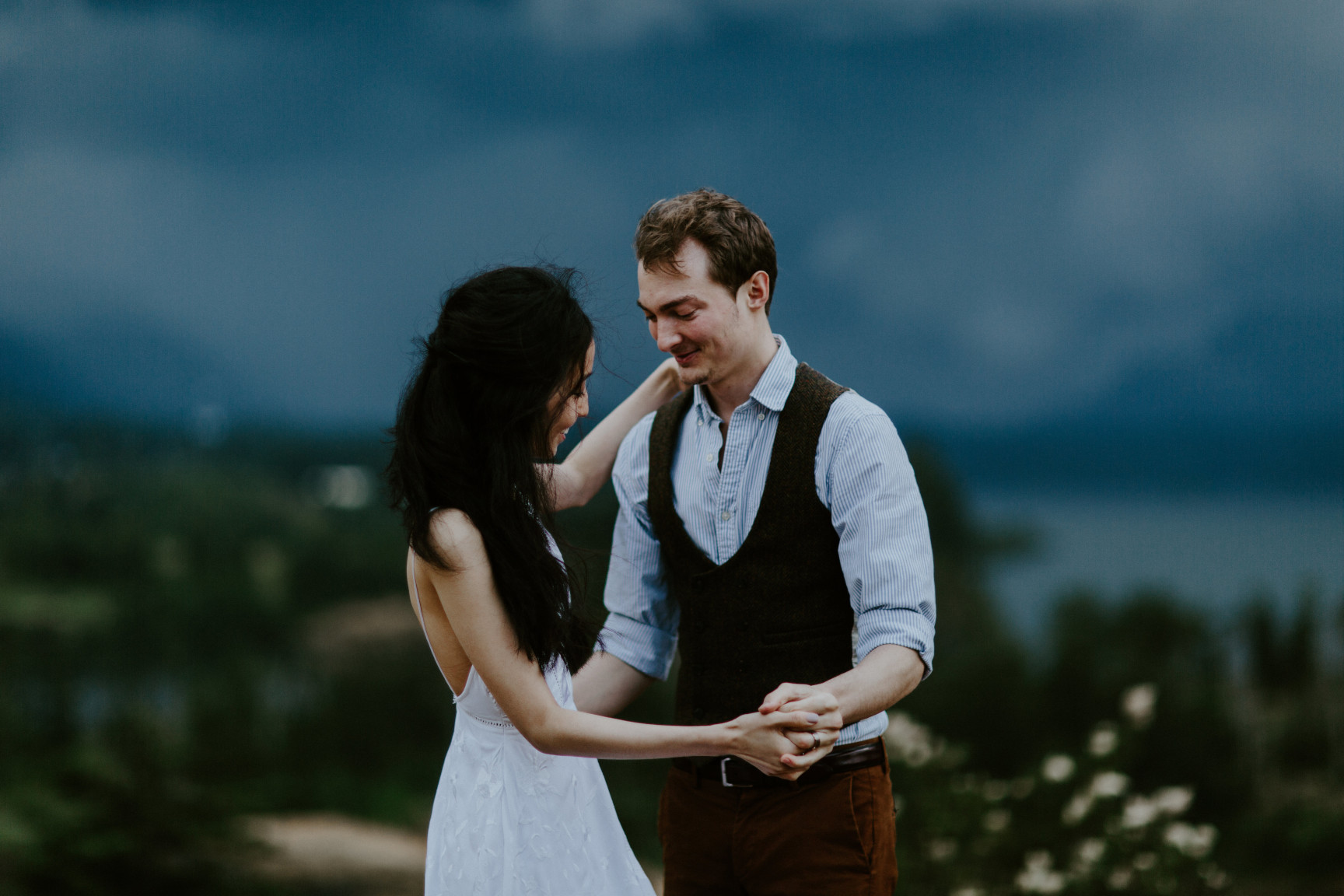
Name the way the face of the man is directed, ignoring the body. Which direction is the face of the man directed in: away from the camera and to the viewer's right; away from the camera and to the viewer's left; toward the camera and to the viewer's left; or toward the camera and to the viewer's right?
toward the camera and to the viewer's left

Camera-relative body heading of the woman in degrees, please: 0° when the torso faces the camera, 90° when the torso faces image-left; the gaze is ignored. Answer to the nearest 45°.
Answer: approximately 270°

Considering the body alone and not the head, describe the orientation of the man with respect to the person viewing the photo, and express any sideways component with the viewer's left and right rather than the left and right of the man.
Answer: facing the viewer and to the left of the viewer

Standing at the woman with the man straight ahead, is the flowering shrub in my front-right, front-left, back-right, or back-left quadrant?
front-left

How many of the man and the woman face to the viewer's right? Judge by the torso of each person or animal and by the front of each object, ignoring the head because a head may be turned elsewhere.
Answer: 1

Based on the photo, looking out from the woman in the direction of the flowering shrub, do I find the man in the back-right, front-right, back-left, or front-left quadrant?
front-right
